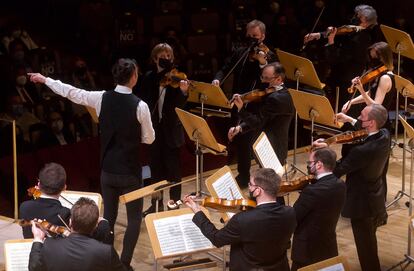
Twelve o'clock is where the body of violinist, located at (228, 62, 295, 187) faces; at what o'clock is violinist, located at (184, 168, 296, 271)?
violinist, located at (184, 168, 296, 271) is roughly at 9 o'clock from violinist, located at (228, 62, 295, 187).

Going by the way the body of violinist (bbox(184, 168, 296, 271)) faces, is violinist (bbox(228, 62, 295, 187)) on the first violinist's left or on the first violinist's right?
on the first violinist's right

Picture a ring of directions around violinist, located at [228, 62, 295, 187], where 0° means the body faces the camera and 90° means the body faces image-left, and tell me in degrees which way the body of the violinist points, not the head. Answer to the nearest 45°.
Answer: approximately 90°

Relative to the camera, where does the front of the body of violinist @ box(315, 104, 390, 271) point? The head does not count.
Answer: to the viewer's left

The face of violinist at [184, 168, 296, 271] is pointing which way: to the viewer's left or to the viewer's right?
to the viewer's left

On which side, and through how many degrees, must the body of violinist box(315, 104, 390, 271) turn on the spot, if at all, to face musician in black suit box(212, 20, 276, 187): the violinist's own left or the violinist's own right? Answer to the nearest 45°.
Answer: approximately 45° to the violinist's own right

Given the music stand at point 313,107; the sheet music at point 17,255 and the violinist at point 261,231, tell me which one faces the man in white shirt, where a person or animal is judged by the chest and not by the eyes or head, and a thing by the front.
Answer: the violinist

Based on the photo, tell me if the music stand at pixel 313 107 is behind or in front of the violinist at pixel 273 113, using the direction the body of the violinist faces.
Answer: behind

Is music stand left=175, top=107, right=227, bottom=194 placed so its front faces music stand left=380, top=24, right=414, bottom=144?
yes

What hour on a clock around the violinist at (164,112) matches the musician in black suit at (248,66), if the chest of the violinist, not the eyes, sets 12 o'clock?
The musician in black suit is roughly at 8 o'clock from the violinist.

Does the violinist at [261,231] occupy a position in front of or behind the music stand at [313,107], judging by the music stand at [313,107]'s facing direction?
behind

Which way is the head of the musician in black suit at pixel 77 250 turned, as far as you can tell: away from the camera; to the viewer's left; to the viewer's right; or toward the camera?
away from the camera

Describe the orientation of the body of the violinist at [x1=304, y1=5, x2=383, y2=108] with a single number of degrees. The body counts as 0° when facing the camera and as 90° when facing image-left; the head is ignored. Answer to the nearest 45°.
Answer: approximately 90°

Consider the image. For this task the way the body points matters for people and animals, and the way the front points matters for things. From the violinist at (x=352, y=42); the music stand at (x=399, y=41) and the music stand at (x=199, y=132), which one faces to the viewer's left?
the violinist

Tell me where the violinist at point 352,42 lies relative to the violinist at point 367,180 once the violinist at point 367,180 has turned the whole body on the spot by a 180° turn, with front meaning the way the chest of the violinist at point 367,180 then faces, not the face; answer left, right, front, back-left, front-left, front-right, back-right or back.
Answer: left
